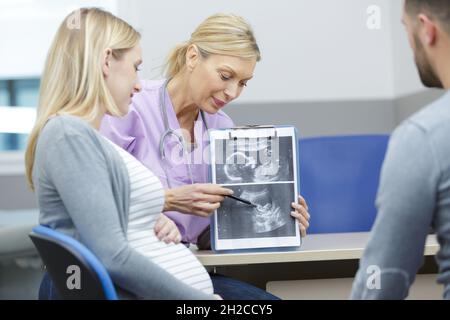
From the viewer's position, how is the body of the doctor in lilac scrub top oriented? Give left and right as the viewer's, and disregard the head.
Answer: facing the viewer and to the right of the viewer
